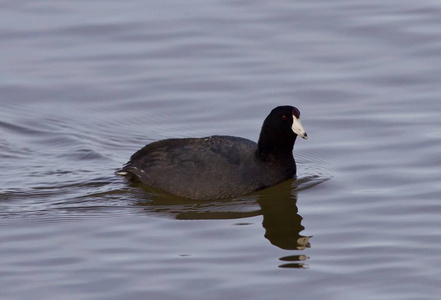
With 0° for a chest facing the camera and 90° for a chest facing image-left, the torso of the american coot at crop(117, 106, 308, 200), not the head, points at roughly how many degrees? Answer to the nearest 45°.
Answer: approximately 270°
